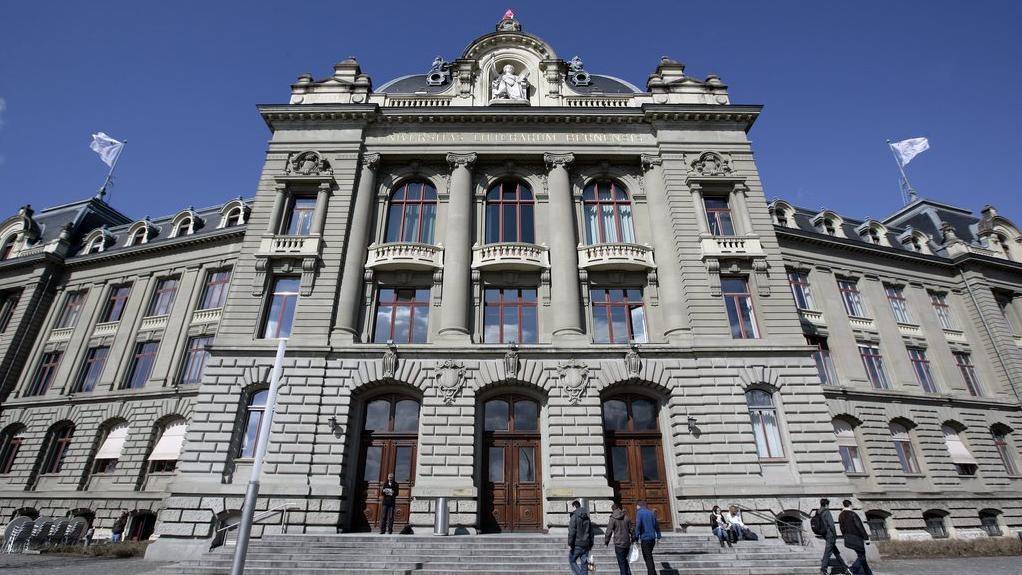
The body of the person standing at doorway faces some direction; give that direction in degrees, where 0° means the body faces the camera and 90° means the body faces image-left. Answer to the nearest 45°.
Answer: approximately 0°

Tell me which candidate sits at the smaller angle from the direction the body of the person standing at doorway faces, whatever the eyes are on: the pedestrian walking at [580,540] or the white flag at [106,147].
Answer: the pedestrian walking

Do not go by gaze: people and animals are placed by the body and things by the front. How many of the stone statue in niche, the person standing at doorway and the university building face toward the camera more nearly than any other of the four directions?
3

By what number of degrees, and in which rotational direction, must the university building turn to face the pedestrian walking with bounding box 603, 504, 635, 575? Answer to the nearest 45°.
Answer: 0° — it already faces them

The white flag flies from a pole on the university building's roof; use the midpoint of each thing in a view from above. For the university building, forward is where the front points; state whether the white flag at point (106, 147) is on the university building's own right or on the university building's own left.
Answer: on the university building's own right

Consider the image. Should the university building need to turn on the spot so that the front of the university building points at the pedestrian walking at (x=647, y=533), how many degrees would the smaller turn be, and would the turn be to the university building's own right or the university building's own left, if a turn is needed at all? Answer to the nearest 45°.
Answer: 0° — it already faces them

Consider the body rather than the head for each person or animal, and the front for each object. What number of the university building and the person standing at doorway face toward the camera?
2
